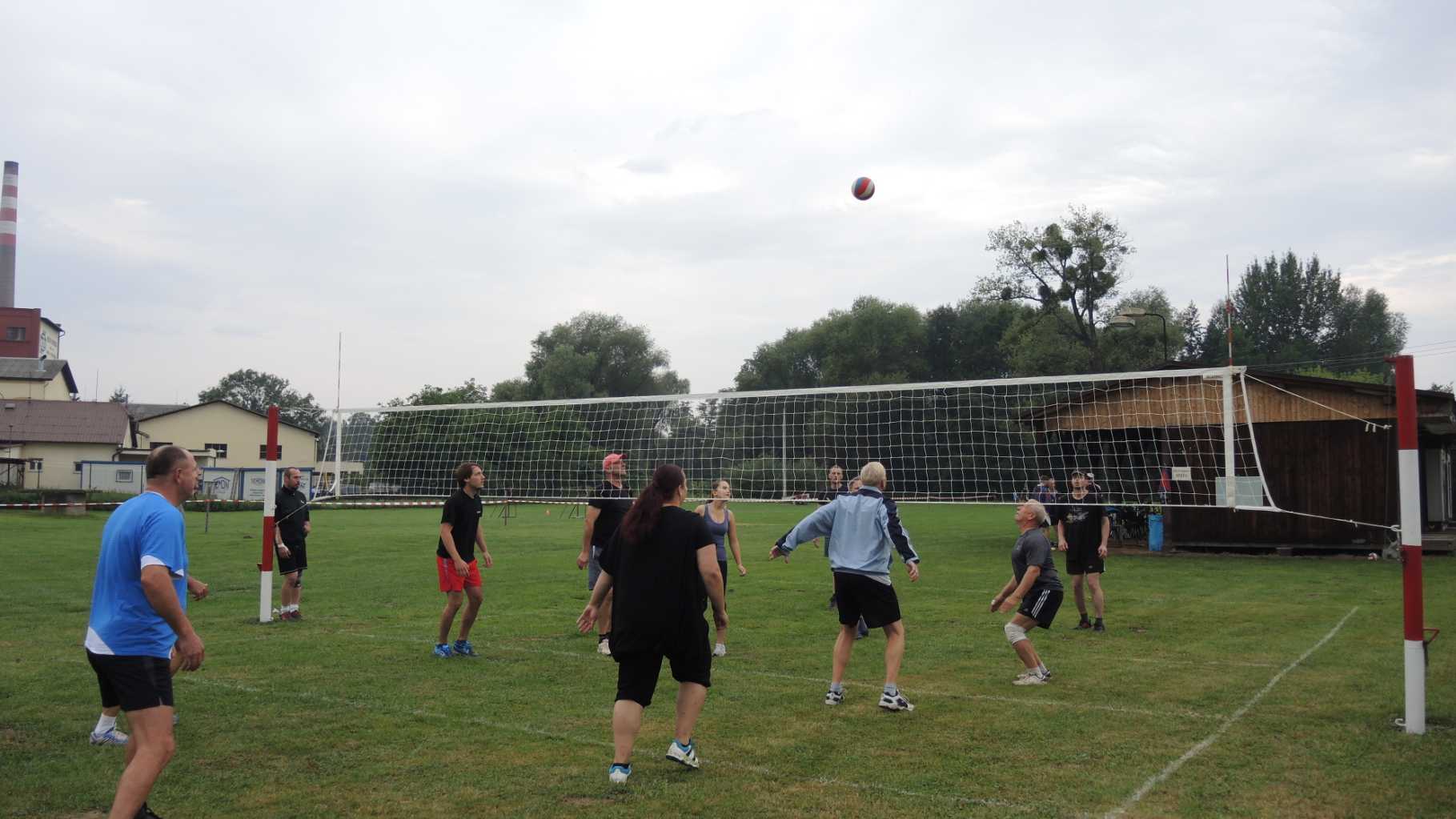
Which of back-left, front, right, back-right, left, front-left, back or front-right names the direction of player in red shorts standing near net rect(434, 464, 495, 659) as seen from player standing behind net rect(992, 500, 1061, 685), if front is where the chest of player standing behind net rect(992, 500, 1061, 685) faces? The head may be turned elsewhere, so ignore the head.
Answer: front

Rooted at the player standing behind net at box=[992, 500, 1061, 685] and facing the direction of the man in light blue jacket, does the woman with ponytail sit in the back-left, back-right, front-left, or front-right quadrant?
front-left

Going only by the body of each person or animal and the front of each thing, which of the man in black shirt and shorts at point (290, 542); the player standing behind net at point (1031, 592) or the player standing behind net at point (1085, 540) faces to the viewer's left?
the player standing behind net at point (1031, 592)

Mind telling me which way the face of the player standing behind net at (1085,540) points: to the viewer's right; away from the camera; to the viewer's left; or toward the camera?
toward the camera

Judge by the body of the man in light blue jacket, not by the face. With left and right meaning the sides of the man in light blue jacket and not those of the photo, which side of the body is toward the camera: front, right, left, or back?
back

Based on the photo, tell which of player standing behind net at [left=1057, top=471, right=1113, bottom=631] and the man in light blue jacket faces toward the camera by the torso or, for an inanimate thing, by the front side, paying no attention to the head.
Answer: the player standing behind net

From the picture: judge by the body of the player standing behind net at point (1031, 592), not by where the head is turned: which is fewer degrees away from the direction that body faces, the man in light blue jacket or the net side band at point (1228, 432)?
the man in light blue jacket

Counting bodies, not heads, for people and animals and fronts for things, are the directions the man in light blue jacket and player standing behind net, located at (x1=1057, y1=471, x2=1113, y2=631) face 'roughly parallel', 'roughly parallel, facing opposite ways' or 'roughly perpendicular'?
roughly parallel, facing opposite ways

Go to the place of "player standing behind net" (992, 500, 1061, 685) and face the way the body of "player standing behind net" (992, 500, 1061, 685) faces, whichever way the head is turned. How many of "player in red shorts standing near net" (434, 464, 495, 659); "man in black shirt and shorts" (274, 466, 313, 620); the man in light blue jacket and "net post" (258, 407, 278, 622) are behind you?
0

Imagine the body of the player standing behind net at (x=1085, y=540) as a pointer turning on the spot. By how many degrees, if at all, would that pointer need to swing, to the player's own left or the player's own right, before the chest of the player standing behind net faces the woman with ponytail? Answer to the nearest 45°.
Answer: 0° — they already face them

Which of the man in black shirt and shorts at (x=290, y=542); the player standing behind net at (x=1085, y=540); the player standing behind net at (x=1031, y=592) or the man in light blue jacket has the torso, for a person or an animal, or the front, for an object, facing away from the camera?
the man in light blue jacket

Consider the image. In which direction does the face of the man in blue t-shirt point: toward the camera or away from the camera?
away from the camera

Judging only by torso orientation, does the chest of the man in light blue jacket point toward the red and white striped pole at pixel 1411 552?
no

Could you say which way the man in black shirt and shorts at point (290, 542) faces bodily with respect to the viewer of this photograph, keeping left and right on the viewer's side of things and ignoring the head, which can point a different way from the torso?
facing the viewer and to the right of the viewer

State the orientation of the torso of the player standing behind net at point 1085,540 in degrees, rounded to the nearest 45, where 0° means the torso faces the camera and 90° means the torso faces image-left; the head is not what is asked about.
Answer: approximately 0°
